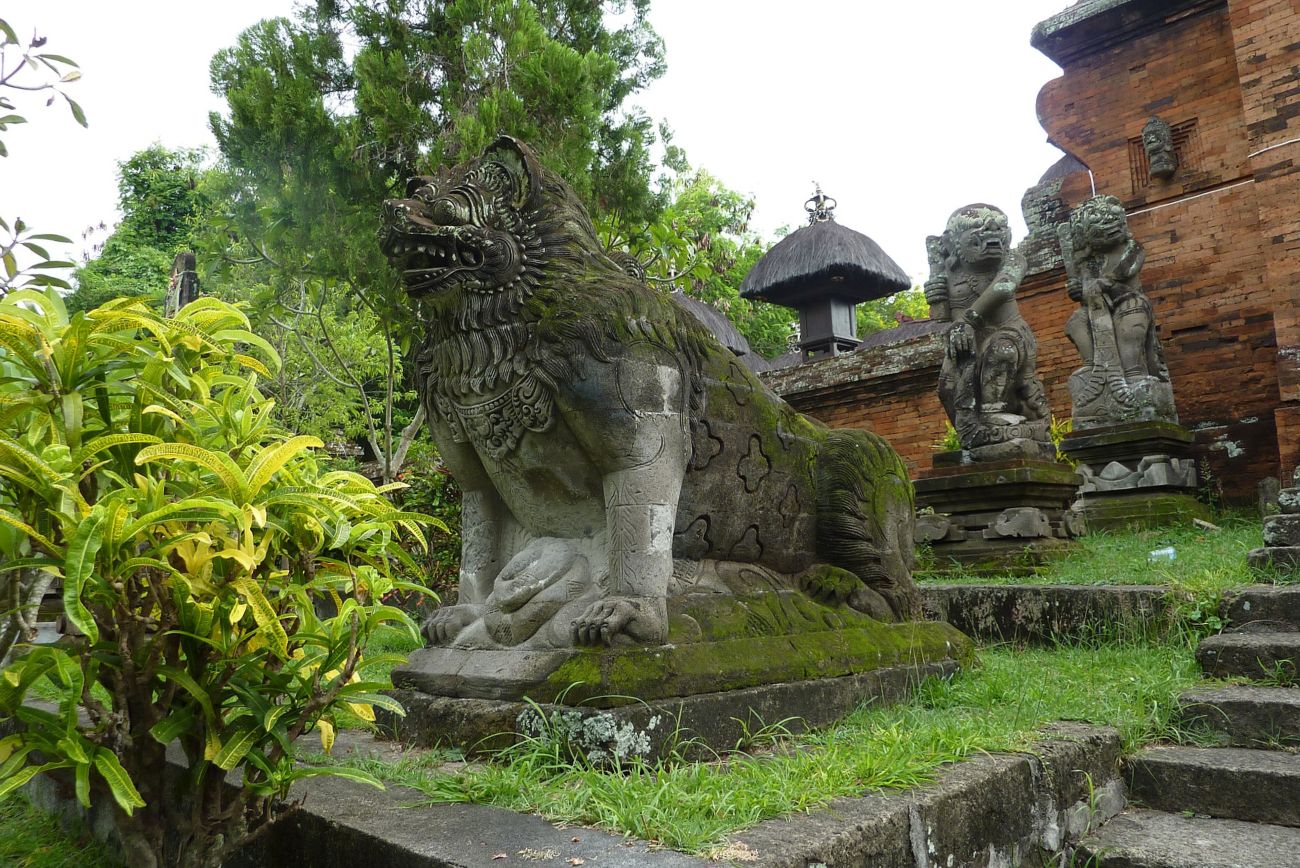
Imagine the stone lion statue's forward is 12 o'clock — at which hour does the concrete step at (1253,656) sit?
The concrete step is roughly at 7 o'clock from the stone lion statue.

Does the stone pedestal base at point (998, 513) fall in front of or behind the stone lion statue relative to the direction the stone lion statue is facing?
behind

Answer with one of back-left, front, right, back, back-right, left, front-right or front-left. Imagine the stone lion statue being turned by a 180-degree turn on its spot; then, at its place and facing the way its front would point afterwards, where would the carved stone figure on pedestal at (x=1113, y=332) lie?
front

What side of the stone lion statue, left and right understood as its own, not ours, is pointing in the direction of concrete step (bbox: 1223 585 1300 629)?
back

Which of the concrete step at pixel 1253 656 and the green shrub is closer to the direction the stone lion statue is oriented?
the green shrub

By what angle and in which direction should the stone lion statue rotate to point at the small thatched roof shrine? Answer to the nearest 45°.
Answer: approximately 135° to its right

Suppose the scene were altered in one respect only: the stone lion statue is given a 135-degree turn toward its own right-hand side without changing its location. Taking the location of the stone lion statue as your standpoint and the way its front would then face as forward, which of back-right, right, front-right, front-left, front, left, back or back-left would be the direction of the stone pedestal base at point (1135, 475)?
front-right

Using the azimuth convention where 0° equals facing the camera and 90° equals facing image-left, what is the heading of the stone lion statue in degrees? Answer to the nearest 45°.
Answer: approximately 45°

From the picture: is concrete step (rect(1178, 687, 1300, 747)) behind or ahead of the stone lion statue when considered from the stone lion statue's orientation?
behind

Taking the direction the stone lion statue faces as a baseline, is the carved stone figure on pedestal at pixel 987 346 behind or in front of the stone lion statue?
behind

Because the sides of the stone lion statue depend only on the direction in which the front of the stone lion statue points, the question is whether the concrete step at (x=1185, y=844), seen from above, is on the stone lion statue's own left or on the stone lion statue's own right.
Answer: on the stone lion statue's own left

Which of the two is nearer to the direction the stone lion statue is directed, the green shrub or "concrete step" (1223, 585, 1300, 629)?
the green shrub

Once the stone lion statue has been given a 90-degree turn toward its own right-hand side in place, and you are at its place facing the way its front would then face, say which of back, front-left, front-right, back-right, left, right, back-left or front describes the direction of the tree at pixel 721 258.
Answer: front-right
